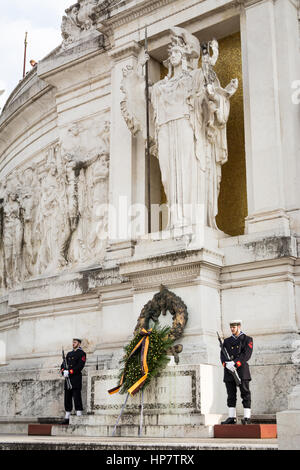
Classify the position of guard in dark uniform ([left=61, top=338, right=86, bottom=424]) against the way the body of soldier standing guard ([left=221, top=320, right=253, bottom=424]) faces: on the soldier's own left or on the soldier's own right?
on the soldier's own right

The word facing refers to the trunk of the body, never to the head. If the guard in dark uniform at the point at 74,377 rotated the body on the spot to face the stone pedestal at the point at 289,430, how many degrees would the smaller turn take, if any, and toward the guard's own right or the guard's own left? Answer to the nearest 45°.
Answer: approximately 45° to the guard's own left

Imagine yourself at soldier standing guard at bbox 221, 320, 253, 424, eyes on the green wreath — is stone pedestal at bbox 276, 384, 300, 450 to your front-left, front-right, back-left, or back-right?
back-left

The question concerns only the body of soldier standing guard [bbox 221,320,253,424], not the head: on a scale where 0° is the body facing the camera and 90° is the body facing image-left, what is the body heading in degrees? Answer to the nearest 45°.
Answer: approximately 45°

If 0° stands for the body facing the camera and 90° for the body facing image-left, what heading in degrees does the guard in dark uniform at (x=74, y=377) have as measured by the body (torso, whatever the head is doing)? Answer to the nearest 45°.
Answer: approximately 45°
